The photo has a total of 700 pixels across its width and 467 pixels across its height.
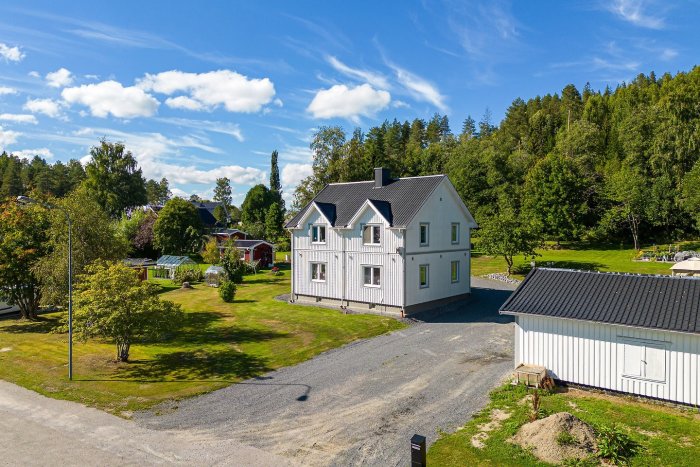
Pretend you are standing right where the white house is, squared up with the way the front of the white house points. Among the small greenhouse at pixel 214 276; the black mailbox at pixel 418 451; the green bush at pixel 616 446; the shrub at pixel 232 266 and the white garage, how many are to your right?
2

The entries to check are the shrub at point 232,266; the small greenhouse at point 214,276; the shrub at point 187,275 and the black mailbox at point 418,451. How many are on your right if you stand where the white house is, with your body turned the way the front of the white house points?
3

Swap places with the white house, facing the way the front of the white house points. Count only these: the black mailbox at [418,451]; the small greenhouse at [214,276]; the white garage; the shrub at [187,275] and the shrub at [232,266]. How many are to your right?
3

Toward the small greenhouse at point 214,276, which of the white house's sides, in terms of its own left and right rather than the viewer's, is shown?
right

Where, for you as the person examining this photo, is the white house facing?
facing the viewer and to the left of the viewer

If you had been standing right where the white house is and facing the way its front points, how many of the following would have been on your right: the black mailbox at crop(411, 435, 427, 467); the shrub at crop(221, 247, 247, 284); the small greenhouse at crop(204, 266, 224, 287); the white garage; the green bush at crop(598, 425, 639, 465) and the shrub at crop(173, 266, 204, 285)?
3

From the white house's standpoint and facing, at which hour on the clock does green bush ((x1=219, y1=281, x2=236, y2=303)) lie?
The green bush is roughly at 2 o'clock from the white house.

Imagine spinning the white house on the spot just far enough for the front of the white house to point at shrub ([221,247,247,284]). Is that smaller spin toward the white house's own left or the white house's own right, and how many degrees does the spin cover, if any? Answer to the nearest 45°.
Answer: approximately 90° to the white house's own right

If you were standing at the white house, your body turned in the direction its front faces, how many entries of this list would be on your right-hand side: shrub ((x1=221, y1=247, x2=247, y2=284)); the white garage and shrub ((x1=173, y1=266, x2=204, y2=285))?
2

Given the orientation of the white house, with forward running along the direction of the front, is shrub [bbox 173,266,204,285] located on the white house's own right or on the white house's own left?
on the white house's own right

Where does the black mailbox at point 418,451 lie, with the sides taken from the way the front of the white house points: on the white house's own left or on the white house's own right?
on the white house's own left
